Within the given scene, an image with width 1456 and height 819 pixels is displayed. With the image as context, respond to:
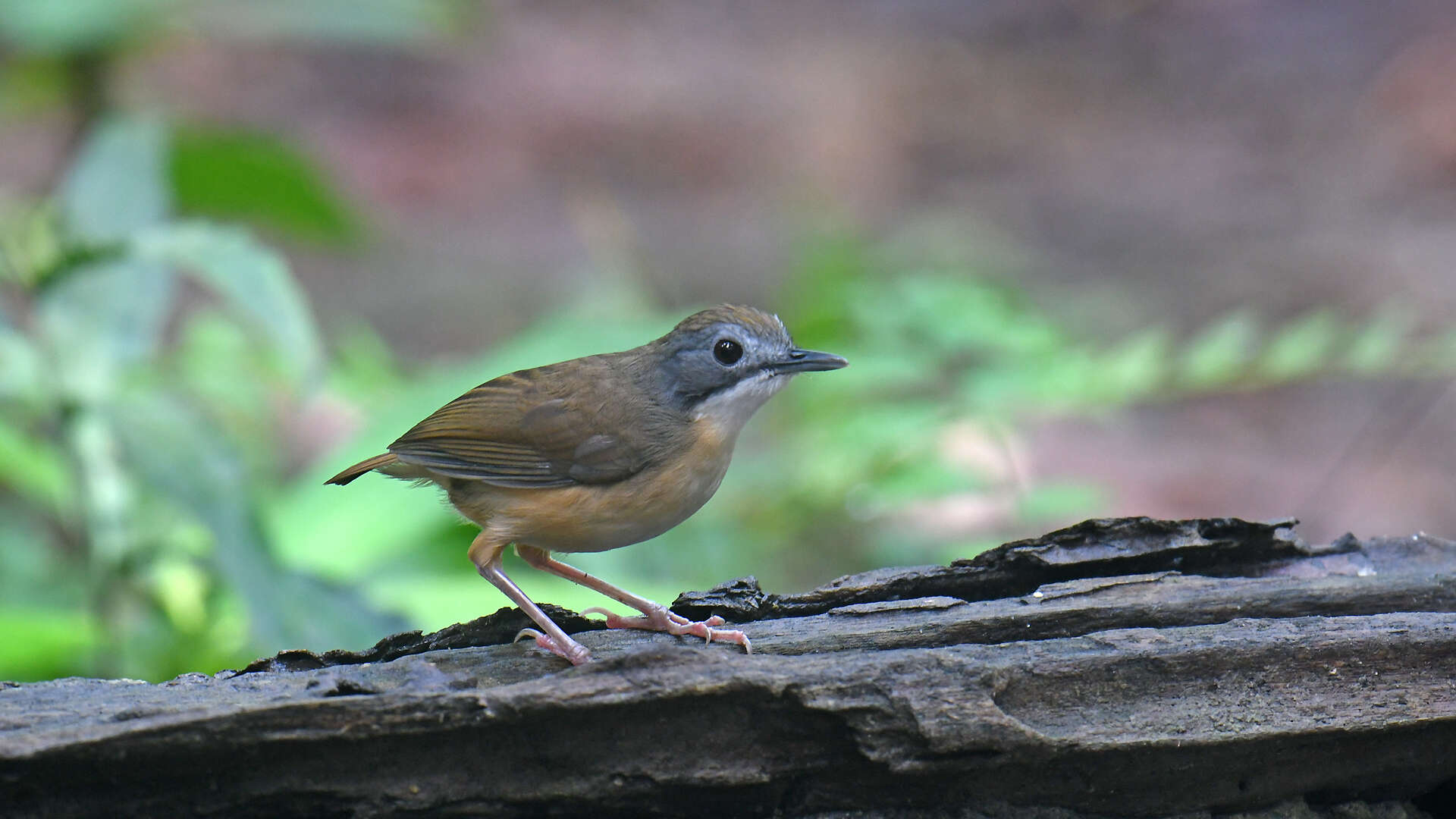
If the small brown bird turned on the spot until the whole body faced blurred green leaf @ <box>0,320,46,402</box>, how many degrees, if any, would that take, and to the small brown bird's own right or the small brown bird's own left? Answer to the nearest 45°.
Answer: approximately 135° to the small brown bird's own left

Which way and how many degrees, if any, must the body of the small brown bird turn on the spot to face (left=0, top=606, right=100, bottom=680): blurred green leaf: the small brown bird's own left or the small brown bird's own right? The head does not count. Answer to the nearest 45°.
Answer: approximately 135° to the small brown bird's own left

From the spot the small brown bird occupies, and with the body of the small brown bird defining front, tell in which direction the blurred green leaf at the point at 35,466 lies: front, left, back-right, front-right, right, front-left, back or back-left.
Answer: back-left

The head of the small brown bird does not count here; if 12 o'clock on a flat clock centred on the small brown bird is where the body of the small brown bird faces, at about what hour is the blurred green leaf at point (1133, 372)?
The blurred green leaf is roughly at 11 o'clock from the small brown bird.

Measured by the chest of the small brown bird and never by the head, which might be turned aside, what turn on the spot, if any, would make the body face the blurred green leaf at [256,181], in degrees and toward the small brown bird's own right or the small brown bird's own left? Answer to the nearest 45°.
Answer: approximately 135° to the small brown bird's own left

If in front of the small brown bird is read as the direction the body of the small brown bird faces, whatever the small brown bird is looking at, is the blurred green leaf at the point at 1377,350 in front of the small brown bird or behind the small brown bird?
in front

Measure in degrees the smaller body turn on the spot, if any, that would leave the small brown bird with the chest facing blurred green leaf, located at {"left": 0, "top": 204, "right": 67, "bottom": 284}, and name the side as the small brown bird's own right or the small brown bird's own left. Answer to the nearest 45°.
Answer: approximately 135° to the small brown bird's own left

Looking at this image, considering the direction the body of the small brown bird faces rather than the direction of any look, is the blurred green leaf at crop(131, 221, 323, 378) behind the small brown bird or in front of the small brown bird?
behind

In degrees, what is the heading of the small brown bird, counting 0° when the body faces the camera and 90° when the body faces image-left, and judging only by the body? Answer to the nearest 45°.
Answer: approximately 270°
